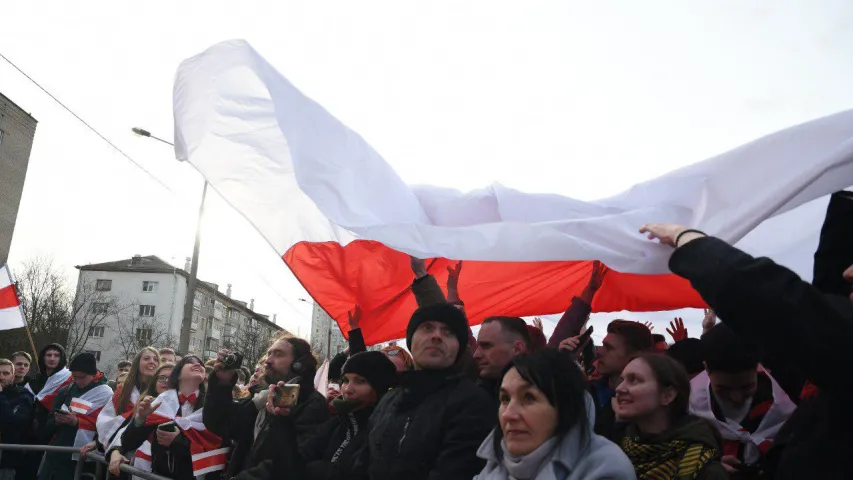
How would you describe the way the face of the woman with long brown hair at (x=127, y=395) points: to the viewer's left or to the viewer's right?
to the viewer's right

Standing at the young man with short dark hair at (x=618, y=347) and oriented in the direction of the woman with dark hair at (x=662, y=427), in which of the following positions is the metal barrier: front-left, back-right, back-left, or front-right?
back-right

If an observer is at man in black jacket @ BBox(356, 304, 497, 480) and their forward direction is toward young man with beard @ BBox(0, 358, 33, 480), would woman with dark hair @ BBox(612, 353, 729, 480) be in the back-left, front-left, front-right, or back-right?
back-right

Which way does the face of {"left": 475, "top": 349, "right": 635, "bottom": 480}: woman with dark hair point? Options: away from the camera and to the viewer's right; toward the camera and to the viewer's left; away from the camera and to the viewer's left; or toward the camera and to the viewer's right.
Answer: toward the camera and to the viewer's left

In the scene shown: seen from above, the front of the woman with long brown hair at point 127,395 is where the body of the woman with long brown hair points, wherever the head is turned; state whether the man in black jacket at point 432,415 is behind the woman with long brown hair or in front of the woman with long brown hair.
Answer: in front

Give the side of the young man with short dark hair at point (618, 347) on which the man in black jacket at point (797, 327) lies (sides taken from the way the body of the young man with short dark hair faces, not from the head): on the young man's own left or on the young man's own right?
on the young man's own left

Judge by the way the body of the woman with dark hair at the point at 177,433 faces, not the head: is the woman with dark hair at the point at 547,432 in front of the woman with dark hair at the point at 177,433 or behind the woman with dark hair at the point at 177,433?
in front

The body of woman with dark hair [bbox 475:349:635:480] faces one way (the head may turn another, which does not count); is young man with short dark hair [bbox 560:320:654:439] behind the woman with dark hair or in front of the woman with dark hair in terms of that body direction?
behind

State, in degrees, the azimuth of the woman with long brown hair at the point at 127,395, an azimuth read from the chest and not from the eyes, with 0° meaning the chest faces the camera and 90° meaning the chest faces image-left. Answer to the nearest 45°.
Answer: approximately 315°

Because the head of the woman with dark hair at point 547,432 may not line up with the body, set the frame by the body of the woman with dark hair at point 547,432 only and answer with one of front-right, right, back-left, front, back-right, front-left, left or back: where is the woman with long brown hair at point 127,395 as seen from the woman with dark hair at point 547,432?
right

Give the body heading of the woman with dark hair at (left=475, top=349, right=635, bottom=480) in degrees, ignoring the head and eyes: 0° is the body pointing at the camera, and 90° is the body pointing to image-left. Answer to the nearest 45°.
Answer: approximately 45°
